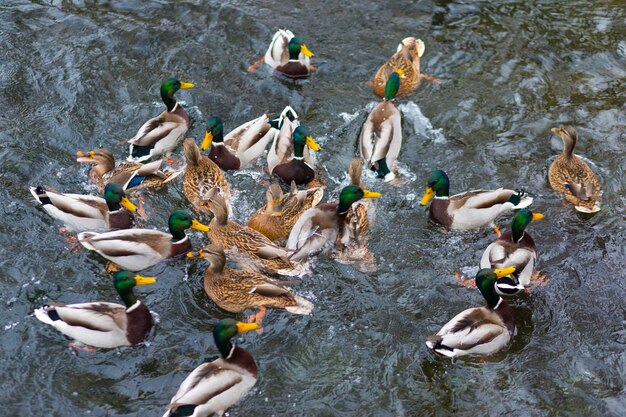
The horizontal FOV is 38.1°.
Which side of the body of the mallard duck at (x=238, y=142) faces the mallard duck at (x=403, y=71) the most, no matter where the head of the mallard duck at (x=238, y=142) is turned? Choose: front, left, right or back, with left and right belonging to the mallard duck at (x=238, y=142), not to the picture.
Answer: back

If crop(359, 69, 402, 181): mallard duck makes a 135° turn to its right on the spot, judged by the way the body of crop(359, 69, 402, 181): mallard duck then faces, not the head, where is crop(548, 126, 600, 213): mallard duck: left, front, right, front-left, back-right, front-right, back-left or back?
front-left

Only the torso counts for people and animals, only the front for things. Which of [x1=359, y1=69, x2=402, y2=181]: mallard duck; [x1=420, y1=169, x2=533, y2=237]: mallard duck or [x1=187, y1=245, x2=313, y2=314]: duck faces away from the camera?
[x1=359, y1=69, x2=402, y2=181]: mallard duck

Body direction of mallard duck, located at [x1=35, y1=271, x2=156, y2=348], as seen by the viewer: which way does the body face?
to the viewer's right

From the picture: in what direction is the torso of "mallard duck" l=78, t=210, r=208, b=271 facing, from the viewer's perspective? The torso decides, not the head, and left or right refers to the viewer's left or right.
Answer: facing to the right of the viewer

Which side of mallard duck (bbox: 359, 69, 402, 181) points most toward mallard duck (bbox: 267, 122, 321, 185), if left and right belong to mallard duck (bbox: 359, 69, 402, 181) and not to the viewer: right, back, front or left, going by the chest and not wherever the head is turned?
left

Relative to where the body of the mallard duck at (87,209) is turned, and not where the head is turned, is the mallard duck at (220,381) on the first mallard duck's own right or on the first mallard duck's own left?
on the first mallard duck's own right

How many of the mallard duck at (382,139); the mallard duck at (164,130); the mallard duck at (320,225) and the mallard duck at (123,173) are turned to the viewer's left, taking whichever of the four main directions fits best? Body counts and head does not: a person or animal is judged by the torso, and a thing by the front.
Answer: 1

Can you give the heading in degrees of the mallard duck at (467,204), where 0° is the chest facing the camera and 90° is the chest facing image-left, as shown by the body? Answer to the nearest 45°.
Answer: approximately 90°

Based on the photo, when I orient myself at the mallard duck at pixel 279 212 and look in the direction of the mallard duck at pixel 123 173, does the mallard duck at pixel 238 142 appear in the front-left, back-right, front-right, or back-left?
front-right

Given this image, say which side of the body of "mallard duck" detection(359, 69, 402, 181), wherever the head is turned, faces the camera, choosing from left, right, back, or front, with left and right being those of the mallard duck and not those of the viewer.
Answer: back

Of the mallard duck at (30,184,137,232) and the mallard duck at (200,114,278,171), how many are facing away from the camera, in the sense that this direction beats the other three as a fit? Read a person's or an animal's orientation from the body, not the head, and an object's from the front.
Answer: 0

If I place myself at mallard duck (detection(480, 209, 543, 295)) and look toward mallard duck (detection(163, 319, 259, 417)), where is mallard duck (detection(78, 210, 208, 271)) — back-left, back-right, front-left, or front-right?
front-right

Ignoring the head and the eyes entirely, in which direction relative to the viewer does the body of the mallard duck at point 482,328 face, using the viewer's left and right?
facing away from the viewer and to the right of the viewer

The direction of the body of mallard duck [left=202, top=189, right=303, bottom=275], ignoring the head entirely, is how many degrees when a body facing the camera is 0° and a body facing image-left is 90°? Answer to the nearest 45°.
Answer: approximately 135°

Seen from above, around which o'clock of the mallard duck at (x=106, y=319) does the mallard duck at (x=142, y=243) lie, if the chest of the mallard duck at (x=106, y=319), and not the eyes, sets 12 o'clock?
the mallard duck at (x=142, y=243) is roughly at 10 o'clock from the mallard duck at (x=106, y=319).

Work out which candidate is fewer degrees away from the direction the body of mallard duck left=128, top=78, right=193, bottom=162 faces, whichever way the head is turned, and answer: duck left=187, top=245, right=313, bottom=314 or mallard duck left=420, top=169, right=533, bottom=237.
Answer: the mallard duck

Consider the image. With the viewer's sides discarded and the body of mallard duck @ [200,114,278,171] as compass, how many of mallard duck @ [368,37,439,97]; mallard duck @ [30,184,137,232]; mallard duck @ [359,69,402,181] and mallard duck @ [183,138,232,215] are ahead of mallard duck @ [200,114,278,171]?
2

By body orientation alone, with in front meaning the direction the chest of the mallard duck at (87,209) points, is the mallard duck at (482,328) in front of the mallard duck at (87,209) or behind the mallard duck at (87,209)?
in front
